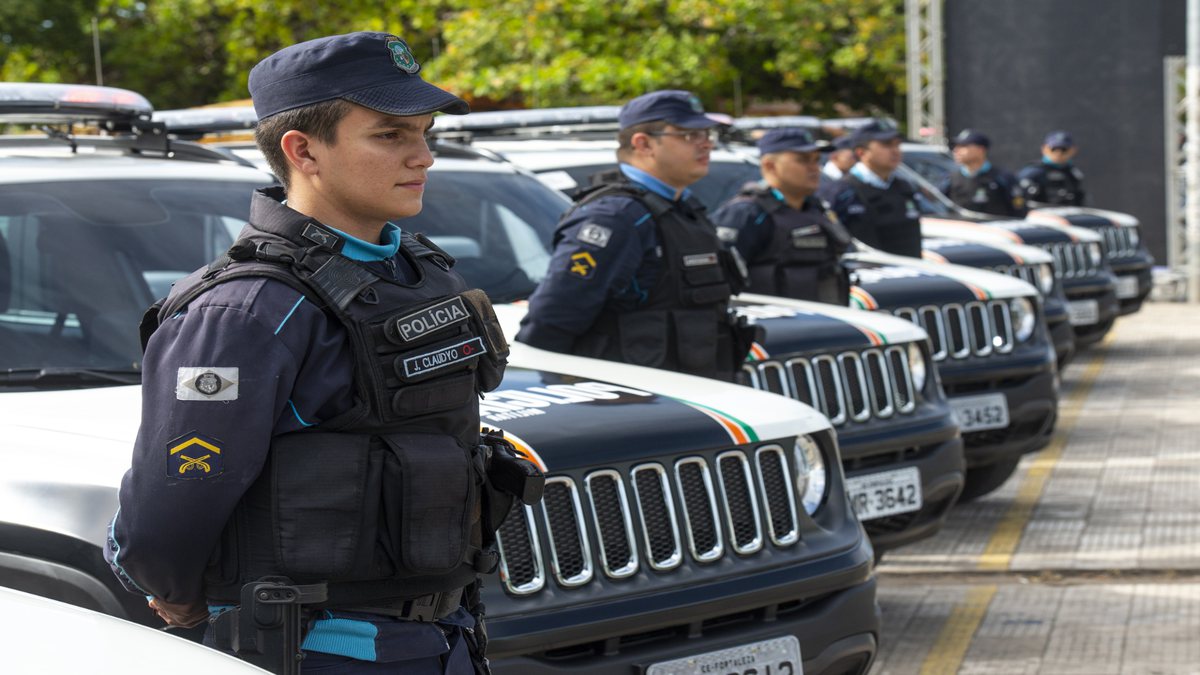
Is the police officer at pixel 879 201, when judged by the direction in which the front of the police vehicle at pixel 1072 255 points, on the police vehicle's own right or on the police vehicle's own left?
on the police vehicle's own right

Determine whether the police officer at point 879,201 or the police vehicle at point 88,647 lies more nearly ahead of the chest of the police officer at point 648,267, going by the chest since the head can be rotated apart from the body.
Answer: the police vehicle
